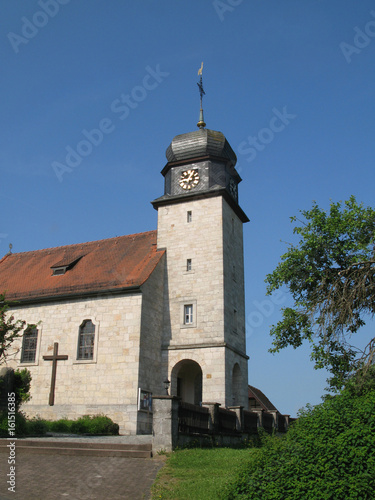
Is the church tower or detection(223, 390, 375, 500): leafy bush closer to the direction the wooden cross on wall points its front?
the leafy bush

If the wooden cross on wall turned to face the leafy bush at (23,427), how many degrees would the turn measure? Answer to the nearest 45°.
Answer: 0° — it already faces it

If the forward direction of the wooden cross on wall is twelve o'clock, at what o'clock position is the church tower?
The church tower is roughly at 9 o'clock from the wooden cross on wall.

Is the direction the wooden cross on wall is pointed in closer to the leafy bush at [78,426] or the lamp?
the leafy bush

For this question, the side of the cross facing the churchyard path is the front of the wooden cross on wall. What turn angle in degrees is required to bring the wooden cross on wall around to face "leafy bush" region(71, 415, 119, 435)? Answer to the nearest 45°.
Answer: approximately 45° to its left

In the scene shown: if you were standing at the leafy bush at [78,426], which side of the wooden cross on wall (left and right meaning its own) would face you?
front

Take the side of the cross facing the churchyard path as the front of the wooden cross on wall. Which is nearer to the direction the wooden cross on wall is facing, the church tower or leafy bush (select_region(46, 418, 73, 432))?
the leafy bush

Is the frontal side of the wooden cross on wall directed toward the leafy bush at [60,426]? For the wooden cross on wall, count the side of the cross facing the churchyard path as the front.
yes

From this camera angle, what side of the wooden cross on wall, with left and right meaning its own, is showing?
front

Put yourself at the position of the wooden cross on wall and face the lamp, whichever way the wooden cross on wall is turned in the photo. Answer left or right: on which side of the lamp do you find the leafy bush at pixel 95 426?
right
